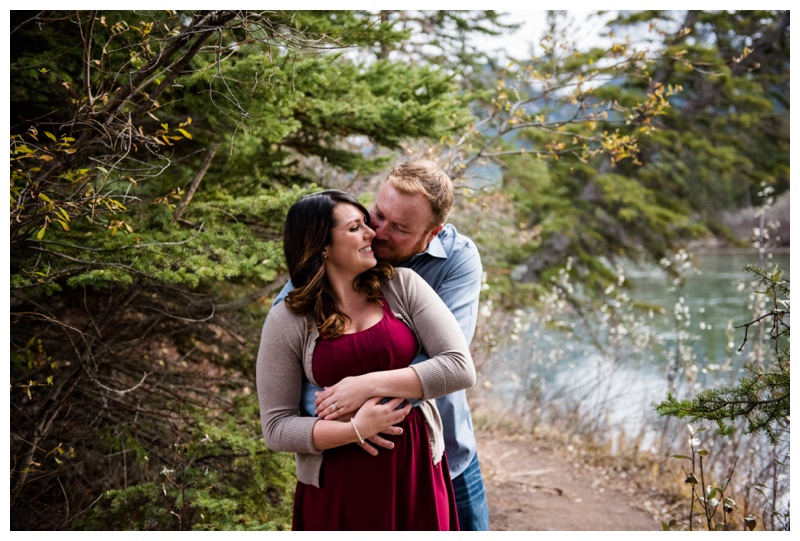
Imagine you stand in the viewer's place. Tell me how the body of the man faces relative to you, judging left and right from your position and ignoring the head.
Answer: facing the viewer and to the left of the viewer

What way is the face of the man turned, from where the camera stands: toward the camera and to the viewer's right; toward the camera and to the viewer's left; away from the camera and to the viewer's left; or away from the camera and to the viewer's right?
toward the camera and to the viewer's left

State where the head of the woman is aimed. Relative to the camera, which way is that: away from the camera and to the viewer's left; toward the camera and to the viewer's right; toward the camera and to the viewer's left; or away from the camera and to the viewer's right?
toward the camera and to the viewer's right
